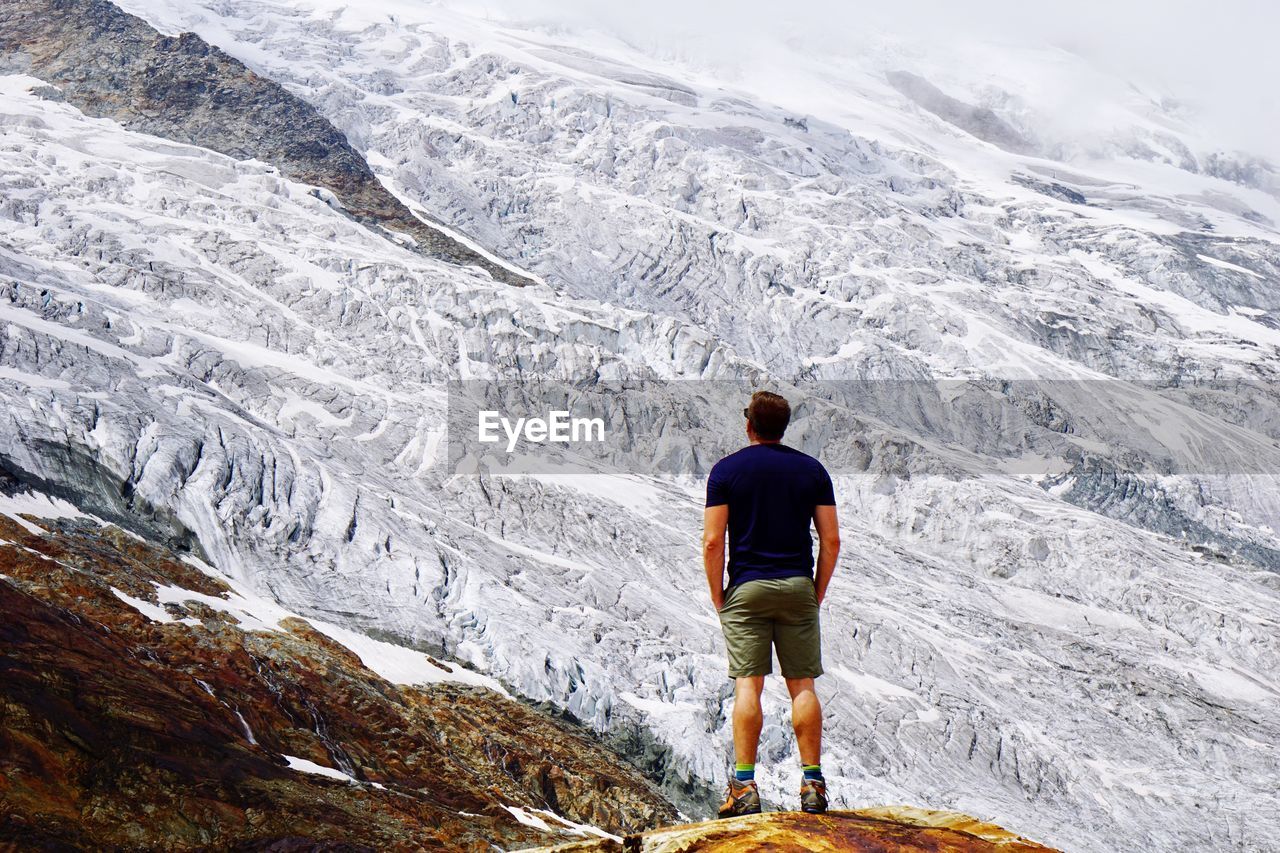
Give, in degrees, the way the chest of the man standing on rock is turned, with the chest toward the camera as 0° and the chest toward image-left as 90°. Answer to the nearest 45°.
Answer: approximately 180°
